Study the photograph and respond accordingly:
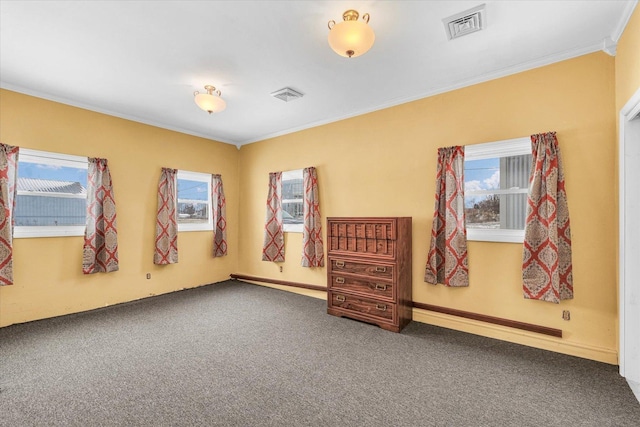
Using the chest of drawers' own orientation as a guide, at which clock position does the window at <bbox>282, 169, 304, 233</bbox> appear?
The window is roughly at 3 o'clock from the chest of drawers.

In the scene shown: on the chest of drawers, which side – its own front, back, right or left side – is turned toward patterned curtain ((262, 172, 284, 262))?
right

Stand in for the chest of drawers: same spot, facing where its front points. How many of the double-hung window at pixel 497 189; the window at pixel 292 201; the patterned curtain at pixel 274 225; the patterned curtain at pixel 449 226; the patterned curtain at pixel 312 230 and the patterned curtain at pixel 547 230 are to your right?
3

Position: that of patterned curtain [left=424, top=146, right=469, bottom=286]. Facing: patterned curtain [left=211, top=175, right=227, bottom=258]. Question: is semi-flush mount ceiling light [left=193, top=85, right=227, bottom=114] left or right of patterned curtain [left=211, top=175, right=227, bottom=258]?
left

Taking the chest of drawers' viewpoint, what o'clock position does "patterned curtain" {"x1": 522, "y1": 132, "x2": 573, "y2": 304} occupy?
The patterned curtain is roughly at 8 o'clock from the chest of drawers.

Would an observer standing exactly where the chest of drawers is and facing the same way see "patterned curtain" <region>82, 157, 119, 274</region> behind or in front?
in front

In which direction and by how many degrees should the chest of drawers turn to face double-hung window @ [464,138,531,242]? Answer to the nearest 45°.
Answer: approximately 135° to its left

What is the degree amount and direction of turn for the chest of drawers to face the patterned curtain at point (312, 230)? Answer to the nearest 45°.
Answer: approximately 90° to its right

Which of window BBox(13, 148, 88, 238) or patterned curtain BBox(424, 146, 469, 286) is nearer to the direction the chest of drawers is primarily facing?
the window

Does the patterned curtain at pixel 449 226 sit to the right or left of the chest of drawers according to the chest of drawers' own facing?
on its left

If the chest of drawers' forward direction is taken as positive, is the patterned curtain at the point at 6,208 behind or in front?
in front

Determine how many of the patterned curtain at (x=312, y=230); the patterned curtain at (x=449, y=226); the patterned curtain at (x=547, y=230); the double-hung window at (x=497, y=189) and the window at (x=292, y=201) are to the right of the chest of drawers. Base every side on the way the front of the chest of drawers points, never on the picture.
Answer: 2

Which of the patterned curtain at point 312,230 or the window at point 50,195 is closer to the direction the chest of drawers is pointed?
the window

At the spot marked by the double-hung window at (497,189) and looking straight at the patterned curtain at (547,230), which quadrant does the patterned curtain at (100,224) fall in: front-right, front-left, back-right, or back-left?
back-right

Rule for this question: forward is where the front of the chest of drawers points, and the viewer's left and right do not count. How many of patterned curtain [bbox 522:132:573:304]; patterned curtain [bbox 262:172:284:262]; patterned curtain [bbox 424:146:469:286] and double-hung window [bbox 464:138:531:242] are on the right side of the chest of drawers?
1

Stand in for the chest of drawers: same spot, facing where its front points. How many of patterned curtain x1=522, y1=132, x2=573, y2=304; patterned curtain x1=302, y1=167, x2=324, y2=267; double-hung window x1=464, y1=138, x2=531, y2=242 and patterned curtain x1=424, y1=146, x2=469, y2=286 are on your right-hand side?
1
